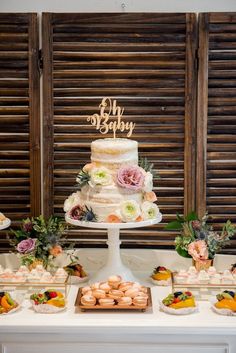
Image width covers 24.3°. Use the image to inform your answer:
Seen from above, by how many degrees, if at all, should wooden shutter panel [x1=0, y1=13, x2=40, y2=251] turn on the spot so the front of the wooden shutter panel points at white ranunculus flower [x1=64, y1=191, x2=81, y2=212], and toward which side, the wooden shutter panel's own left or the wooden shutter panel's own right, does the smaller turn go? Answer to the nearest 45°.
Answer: approximately 45° to the wooden shutter panel's own left

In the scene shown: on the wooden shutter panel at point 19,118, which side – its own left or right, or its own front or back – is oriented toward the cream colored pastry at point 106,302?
front

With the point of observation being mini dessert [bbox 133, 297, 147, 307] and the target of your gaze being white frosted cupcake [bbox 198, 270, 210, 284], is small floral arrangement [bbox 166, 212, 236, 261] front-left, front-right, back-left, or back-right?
front-left

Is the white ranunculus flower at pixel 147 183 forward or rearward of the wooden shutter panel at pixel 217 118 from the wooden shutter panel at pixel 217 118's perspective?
forward

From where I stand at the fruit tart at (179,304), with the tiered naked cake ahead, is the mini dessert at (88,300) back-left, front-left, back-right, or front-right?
front-left

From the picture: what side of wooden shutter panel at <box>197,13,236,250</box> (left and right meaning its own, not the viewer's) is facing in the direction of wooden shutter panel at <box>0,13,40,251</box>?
right

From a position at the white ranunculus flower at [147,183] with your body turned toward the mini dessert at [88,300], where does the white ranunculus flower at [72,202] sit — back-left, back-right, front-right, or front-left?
front-right

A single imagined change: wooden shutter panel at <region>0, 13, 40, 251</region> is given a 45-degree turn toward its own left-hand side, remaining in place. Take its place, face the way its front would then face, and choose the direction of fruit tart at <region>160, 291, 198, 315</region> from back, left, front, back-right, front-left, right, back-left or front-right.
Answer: front

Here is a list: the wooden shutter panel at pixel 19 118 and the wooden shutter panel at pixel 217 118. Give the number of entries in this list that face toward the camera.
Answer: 2

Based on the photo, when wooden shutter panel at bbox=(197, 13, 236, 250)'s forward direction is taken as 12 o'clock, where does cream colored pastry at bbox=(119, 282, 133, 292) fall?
The cream colored pastry is roughly at 1 o'clock from the wooden shutter panel.

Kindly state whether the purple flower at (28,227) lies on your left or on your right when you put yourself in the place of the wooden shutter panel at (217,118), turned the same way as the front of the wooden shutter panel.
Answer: on your right

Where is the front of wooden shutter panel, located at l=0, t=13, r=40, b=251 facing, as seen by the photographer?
facing the viewer

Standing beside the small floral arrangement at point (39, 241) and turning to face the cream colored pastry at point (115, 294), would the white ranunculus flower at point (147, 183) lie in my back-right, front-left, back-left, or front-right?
front-left

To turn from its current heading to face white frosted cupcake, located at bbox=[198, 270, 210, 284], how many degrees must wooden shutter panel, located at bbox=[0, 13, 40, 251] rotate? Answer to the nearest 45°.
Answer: approximately 45° to its left
